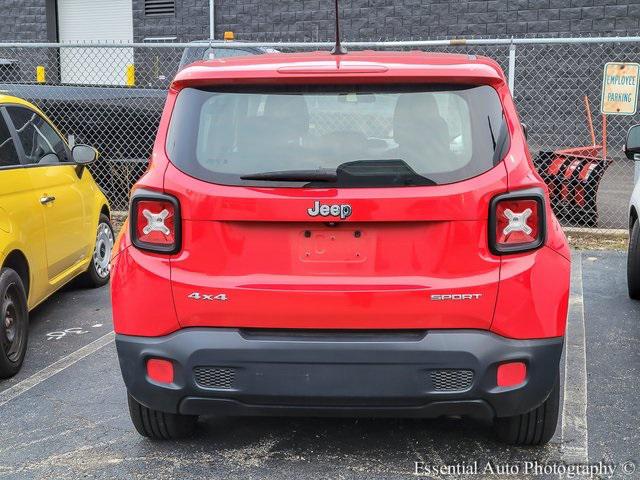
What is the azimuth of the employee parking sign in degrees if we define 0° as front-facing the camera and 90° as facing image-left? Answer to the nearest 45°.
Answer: approximately 0°

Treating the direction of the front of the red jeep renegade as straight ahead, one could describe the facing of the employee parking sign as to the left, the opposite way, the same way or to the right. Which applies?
the opposite way

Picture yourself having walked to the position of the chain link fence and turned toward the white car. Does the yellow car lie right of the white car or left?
right

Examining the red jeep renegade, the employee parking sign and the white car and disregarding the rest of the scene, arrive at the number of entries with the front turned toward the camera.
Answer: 1

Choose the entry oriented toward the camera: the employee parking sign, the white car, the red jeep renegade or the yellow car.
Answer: the employee parking sign

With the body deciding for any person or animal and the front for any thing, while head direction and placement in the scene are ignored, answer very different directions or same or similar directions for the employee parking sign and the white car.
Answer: very different directions

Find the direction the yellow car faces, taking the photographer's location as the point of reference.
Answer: facing away from the viewer and to the right of the viewer

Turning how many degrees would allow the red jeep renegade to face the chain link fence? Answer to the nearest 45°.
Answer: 0° — it already faces it

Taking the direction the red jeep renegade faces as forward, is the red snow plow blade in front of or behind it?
in front

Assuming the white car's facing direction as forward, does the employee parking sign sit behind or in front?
in front

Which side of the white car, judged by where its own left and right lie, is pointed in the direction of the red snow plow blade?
front

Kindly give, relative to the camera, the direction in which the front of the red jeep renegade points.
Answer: facing away from the viewer

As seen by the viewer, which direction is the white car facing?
away from the camera

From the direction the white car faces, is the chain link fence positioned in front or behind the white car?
in front

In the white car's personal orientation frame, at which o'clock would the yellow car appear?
The yellow car is roughly at 8 o'clock from the white car.
